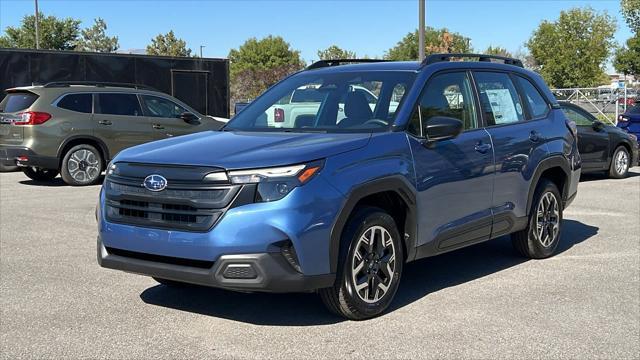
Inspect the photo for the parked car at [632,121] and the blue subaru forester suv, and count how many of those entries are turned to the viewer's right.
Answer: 0

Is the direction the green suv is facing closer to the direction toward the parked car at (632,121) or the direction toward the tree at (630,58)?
the tree

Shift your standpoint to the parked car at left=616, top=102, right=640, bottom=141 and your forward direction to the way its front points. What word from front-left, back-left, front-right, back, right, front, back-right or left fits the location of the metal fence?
back-right

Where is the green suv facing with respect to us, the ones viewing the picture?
facing away from the viewer and to the right of the viewer

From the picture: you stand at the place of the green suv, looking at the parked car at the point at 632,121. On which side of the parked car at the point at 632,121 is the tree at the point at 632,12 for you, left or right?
left

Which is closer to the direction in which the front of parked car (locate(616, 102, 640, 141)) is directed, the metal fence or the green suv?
the green suv

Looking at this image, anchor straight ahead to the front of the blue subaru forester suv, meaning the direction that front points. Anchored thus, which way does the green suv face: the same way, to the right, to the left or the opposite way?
the opposite way

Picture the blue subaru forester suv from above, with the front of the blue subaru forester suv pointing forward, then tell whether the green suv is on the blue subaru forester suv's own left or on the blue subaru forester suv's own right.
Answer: on the blue subaru forester suv's own right

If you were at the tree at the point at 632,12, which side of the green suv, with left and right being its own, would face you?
front

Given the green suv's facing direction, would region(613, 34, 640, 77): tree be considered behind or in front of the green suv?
in front

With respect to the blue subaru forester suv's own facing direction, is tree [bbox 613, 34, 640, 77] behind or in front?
behind

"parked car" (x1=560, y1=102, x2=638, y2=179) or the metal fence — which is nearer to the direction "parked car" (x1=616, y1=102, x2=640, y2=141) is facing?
the parked car
